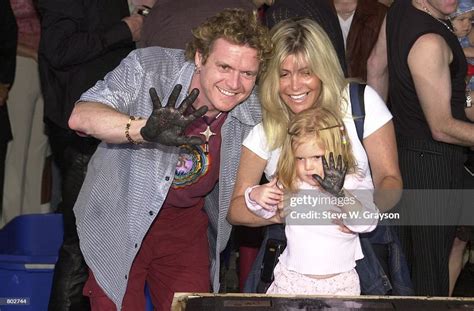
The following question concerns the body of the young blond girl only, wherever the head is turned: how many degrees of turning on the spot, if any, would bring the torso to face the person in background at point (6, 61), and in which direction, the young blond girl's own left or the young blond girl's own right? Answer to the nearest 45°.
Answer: approximately 135° to the young blond girl's own right

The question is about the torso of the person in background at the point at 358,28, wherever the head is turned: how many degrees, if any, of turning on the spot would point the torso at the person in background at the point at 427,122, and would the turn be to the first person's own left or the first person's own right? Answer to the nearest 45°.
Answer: approximately 45° to the first person's own left

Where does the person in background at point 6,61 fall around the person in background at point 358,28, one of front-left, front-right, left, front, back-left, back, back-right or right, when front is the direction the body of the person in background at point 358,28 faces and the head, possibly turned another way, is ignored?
right

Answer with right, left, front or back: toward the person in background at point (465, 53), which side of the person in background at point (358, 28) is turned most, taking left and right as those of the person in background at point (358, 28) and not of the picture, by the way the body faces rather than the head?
left

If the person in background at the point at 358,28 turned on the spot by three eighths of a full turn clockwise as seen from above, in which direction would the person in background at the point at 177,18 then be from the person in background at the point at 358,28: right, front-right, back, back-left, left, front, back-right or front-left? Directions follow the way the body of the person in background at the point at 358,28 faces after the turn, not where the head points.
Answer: left

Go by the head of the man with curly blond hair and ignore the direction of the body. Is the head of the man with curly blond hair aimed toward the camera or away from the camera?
toward the camera

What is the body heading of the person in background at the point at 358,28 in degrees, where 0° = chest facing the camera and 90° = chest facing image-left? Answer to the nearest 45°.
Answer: approximately 0°

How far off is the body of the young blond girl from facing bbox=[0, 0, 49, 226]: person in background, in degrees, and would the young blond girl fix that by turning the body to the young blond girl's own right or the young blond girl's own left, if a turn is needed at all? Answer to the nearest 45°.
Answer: approximately 135° to the young blond girl's own right

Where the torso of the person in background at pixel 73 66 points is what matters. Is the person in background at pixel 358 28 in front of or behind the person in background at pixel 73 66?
in front

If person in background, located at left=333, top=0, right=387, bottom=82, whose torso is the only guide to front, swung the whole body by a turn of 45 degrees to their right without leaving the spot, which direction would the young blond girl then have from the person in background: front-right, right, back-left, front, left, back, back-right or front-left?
front-left
